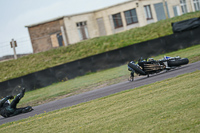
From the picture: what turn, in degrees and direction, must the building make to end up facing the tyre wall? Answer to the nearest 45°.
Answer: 0° — it already faces it

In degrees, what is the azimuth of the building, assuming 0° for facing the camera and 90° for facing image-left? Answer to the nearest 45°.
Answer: approximately 0°

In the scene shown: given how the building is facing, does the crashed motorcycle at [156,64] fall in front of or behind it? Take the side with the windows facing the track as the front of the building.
in front
